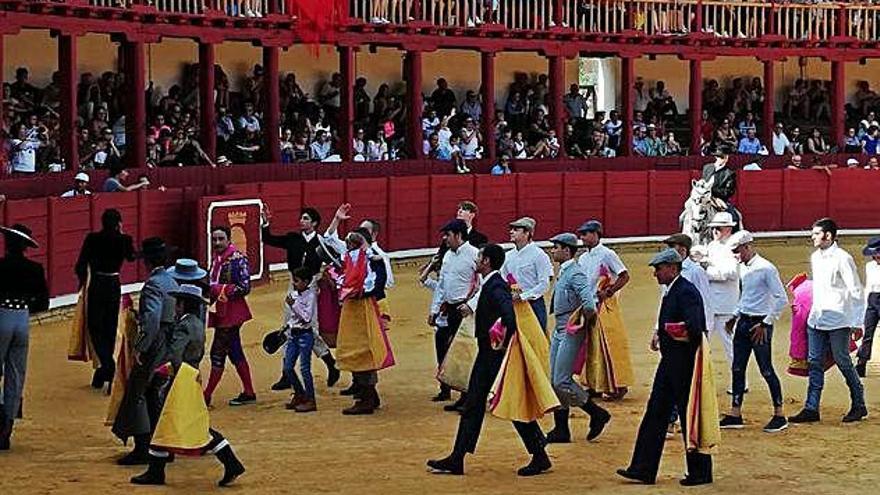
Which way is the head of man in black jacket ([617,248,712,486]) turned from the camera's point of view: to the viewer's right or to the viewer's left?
to the viewer's left

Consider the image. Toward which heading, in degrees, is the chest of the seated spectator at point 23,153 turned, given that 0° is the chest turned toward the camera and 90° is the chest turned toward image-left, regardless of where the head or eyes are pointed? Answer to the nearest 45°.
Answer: approximately 315°

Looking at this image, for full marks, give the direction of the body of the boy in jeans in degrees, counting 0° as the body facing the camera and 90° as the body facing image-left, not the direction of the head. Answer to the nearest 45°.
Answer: approximately 45°

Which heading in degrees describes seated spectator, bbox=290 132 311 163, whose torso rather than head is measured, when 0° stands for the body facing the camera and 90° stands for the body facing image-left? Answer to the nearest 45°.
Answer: approximately 0°

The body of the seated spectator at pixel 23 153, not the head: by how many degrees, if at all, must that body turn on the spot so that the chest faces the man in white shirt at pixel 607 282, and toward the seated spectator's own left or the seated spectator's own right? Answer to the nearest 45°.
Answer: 0° — they already face them

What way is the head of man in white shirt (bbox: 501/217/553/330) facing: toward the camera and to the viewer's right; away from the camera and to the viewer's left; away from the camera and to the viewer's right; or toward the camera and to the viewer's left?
toward the camera and to the viewer's left

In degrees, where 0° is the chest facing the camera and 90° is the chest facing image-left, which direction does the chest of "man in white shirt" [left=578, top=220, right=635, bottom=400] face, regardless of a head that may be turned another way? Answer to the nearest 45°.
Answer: approximately 45°

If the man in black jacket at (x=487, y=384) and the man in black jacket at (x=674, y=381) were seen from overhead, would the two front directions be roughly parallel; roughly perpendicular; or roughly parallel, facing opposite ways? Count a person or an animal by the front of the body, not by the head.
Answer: roughly parallel

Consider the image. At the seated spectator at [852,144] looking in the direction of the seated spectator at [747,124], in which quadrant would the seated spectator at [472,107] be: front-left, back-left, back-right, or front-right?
front-left

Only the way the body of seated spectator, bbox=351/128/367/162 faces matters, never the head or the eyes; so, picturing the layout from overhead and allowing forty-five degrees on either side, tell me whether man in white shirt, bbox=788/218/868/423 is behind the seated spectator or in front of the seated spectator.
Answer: in front

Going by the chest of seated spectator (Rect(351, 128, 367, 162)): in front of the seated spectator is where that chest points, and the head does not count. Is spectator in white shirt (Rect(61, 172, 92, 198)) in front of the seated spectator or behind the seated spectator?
in front

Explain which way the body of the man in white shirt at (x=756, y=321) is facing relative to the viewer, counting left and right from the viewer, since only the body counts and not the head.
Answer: facing the viewer and to the left of the viewer
